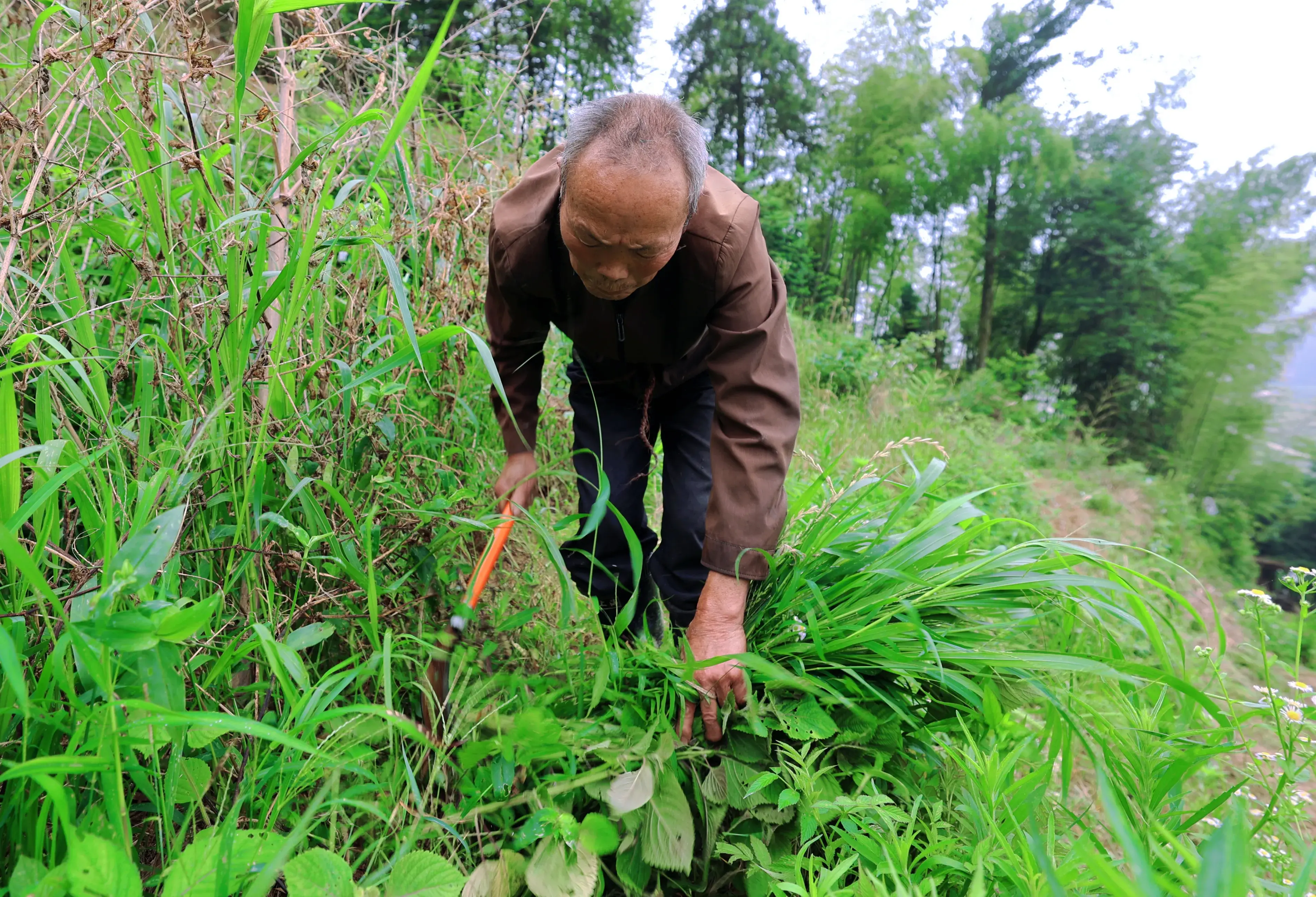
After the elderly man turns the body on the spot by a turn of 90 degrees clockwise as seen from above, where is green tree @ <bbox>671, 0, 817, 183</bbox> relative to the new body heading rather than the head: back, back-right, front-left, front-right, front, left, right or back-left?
right

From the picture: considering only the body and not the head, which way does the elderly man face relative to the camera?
toward the camera

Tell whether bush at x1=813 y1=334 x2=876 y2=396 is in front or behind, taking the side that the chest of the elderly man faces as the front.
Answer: behind

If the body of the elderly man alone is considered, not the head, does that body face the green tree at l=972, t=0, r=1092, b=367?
no
